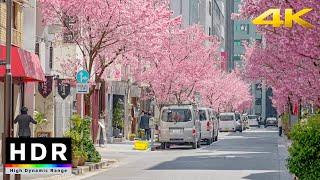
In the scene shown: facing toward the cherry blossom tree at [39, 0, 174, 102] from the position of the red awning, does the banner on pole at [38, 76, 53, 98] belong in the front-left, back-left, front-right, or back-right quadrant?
front-left

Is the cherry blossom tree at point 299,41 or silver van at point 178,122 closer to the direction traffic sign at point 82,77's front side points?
the cherry blossom tree

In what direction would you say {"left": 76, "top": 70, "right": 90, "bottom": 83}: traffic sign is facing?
toward the camera
